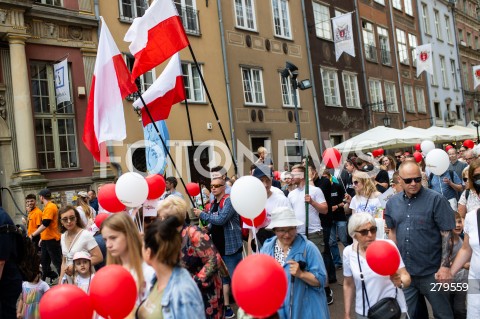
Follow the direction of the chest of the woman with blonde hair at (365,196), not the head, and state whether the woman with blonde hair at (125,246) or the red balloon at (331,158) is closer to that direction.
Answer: the woman with blonde hair

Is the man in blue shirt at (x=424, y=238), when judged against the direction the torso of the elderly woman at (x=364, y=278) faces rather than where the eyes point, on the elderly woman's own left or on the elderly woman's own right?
on the elderly woman's own left

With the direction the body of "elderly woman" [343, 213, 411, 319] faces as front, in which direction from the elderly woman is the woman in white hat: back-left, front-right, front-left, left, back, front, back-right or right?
right

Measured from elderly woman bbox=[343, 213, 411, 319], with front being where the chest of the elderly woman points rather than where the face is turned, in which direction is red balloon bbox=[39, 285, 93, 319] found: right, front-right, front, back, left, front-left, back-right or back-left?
right

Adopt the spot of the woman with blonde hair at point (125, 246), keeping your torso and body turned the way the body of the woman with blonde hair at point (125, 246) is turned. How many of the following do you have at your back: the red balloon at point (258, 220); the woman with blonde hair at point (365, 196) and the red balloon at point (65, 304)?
2

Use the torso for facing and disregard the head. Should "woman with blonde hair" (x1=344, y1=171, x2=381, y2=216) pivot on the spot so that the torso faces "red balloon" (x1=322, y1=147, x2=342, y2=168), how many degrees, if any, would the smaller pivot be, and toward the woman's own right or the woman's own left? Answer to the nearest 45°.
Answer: approximately 135° to the woman's own right

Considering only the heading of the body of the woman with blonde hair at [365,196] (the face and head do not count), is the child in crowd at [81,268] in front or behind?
in front

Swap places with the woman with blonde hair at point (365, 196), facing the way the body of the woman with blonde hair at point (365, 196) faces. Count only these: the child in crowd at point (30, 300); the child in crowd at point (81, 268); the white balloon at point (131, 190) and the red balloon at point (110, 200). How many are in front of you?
4
